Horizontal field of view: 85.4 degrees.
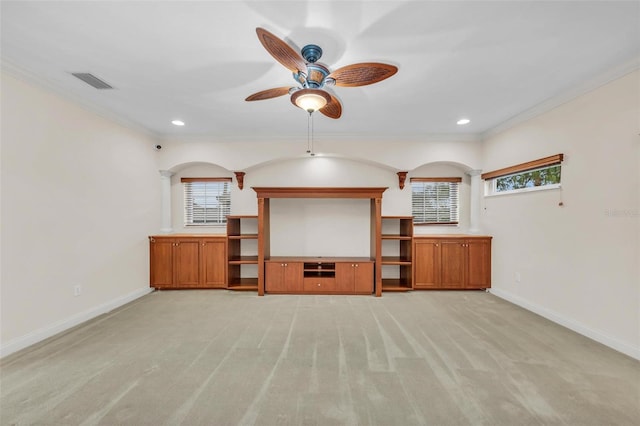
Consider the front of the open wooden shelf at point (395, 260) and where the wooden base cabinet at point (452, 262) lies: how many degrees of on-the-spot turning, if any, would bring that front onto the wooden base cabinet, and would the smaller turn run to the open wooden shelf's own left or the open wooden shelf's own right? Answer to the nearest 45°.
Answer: approximately 90° to the open wooden shelf's own left

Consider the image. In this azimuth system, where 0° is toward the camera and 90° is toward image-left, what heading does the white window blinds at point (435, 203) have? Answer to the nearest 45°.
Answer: approximately 0°

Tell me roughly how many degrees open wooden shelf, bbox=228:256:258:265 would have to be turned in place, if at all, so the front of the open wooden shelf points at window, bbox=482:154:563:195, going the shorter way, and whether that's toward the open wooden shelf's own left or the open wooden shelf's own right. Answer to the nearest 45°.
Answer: approximately 45° to the open wooden shelf's own left

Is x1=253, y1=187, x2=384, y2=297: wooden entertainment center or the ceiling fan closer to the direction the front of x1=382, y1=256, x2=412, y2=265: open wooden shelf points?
the ceiling fan

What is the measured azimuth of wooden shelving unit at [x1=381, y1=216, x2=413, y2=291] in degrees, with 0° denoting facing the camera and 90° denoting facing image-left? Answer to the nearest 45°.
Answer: approximately 0°

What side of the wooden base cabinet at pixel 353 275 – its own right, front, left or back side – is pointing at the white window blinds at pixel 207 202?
right

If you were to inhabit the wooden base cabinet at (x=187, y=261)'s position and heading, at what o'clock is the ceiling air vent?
The ceiling air vent is roughly at 1 o'clock from the wooden base cabinet.

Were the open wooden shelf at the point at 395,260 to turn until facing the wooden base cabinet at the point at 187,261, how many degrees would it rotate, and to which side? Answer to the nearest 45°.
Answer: approximately 90° to its right
